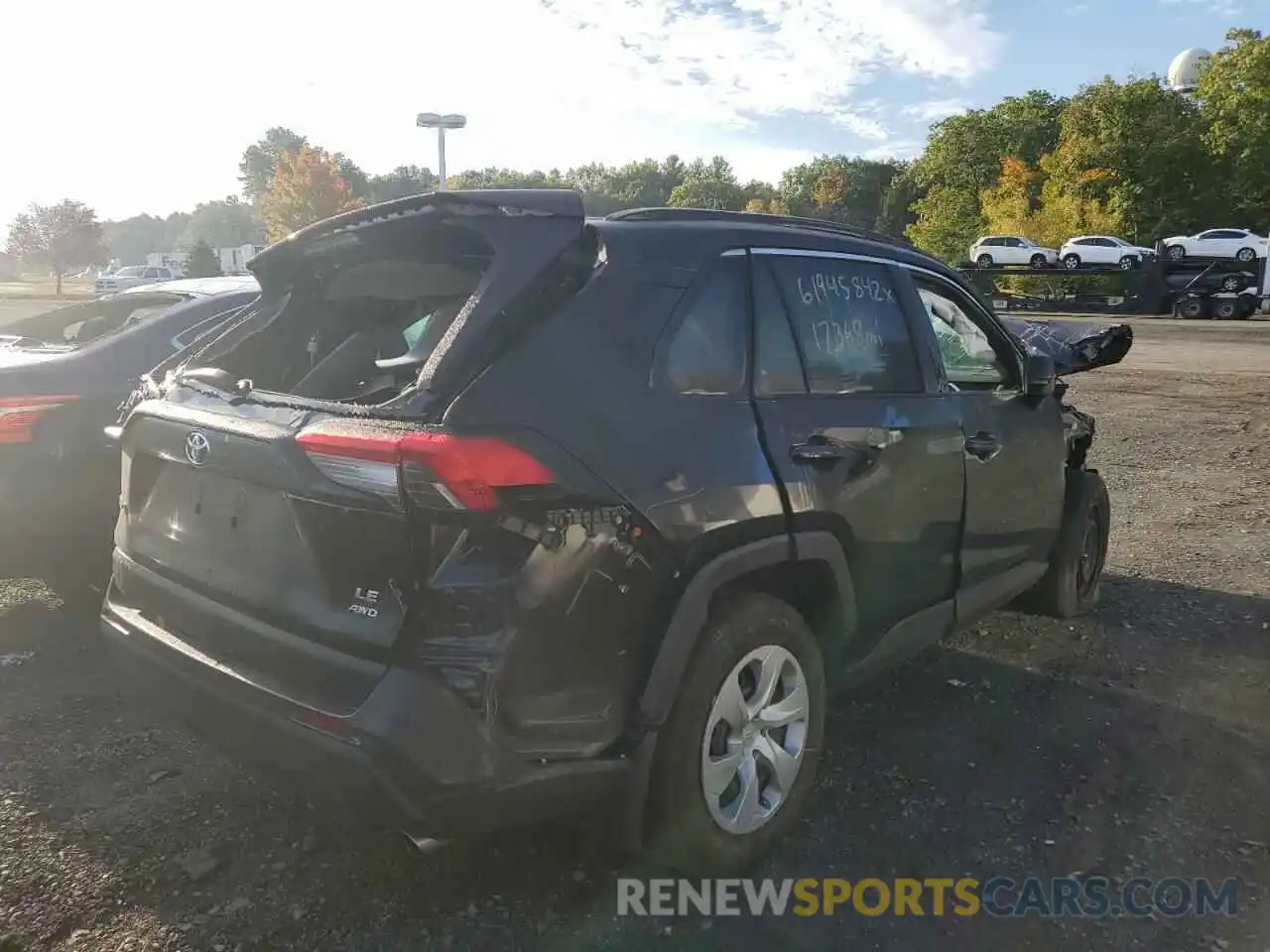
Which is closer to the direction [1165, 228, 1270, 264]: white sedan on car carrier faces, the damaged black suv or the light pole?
the light pole

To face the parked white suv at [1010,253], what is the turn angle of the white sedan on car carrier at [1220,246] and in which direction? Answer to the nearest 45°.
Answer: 0° — it already faces it

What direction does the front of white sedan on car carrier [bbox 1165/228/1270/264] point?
to the viewer's left

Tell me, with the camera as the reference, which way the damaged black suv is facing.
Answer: facing away from the viewer and to the right of the viewer

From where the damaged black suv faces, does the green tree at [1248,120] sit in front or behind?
in front

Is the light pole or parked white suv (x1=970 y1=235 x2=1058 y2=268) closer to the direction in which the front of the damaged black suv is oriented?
the parked white suv

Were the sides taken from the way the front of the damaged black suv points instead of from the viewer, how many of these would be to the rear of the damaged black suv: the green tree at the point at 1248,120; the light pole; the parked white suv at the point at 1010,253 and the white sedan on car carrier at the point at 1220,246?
0

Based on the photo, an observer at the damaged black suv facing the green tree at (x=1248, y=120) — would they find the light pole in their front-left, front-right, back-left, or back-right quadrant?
front-left

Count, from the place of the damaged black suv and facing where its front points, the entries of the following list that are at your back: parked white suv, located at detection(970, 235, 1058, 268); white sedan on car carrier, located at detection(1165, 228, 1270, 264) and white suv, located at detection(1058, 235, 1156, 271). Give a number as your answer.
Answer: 0
